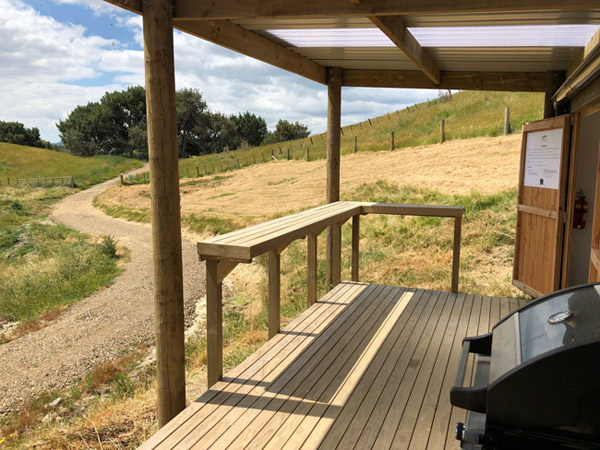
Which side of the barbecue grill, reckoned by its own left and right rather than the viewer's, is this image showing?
left

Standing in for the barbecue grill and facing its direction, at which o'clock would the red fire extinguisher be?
The red fire extinguisher is roughly at 3 o'clock from the barbecue grill.

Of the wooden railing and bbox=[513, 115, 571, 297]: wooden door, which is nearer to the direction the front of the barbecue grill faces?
the wooden railing

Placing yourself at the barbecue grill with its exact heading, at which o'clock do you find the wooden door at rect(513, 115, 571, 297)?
The wooden door is roughly at 3 o'clock from the barbecue grill.

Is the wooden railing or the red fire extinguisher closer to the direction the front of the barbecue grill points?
the wooden railing
